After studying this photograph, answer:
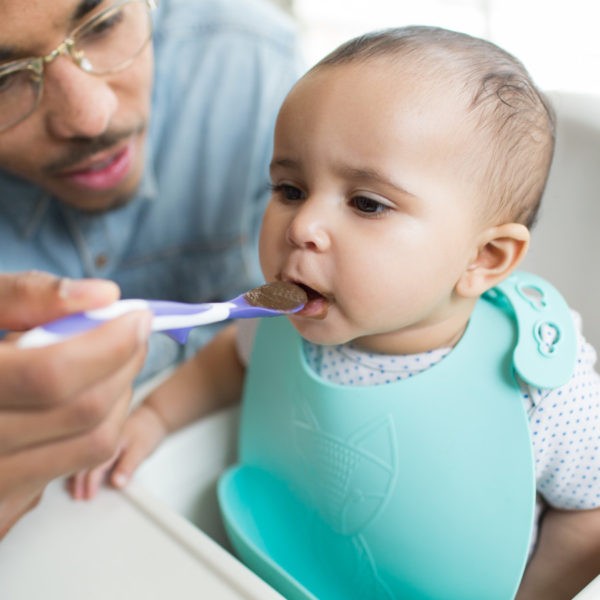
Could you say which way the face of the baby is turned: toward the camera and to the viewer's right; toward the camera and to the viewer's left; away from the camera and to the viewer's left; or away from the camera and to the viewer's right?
toward the camera and to the viewer's left

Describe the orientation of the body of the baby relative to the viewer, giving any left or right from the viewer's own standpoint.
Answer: facing the viewer and to the left of the viewer
